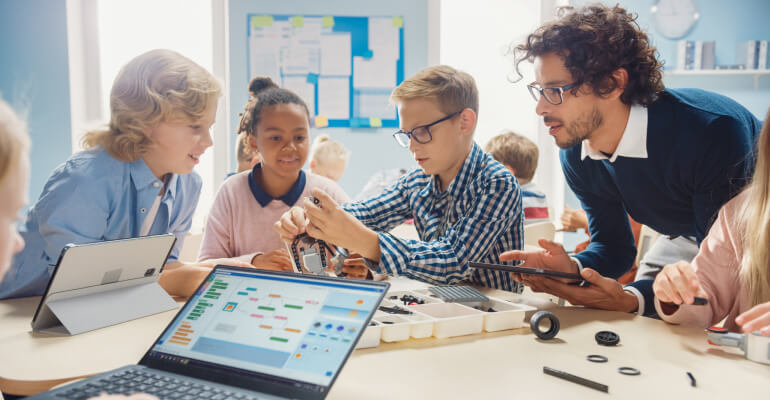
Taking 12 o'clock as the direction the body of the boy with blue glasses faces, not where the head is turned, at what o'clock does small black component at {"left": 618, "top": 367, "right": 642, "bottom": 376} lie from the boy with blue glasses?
The small black component is roughly at 10 o'clock from the boy with blue glasses.

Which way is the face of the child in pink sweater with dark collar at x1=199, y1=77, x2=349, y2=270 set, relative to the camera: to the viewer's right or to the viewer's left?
to the viewer's right

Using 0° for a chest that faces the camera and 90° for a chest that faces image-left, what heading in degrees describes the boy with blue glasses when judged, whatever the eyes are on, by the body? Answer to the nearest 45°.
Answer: approximately 45°

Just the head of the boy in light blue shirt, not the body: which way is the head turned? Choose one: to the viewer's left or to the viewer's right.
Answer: to the viewer's right

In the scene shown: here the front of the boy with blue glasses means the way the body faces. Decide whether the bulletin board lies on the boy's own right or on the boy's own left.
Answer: on the boy's own right

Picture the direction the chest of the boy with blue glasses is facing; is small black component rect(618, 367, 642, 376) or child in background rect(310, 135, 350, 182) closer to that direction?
the small black component

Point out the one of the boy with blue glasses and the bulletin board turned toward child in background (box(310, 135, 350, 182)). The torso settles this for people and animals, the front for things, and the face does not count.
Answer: the bulletin board

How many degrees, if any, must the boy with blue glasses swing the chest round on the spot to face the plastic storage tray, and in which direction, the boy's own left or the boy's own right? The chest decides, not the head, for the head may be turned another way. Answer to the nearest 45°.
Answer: approximately 45° to the boy's own left

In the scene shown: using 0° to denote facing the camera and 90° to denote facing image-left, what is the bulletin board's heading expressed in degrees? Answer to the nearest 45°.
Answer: approximately 0°

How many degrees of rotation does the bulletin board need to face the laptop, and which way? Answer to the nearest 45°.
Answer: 0° — it already faces it
